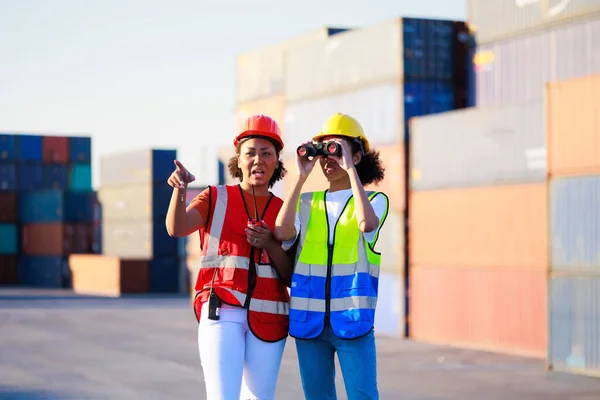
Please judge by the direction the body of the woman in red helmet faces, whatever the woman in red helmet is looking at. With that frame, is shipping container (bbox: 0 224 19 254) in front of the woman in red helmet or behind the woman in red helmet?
behind

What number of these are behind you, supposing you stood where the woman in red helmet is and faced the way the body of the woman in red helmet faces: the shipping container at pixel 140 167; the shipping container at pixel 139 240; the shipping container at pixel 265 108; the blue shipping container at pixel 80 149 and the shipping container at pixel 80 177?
5

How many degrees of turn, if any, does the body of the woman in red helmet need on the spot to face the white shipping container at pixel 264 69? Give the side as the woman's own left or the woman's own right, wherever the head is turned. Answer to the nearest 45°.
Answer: approximately 180°

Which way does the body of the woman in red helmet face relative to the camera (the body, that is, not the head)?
toward the camera

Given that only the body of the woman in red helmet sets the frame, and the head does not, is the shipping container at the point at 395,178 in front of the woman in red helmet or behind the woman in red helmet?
behind

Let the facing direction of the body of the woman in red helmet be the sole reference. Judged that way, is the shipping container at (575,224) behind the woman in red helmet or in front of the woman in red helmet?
behind

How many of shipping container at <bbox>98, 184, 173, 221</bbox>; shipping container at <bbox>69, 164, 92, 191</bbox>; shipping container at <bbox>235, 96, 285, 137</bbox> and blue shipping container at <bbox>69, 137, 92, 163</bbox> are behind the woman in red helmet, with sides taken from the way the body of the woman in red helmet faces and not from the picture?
4

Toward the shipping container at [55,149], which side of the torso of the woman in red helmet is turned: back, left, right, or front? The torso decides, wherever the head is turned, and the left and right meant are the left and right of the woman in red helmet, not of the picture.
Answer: back

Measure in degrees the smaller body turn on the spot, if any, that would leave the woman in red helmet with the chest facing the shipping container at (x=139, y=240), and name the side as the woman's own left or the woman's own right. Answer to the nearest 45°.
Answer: approximately 180°

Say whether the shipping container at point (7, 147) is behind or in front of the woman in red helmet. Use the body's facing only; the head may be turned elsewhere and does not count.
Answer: behind

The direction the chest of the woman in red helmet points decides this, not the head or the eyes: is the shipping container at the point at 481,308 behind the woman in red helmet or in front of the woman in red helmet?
behind

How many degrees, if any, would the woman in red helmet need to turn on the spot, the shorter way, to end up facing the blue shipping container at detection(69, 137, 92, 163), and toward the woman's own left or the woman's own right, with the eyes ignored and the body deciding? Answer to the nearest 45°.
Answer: approximately 180°

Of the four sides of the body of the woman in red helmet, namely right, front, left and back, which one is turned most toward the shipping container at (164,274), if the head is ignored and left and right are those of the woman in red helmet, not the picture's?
back

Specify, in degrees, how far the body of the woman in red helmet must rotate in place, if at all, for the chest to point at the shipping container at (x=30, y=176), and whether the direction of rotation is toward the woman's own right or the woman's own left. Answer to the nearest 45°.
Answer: approximately 180°

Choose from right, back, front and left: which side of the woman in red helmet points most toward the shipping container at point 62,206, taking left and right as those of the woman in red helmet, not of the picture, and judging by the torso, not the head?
back

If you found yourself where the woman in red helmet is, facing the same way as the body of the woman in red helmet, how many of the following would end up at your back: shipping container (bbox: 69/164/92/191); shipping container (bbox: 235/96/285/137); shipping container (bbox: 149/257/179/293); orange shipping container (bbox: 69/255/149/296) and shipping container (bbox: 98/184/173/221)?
5
